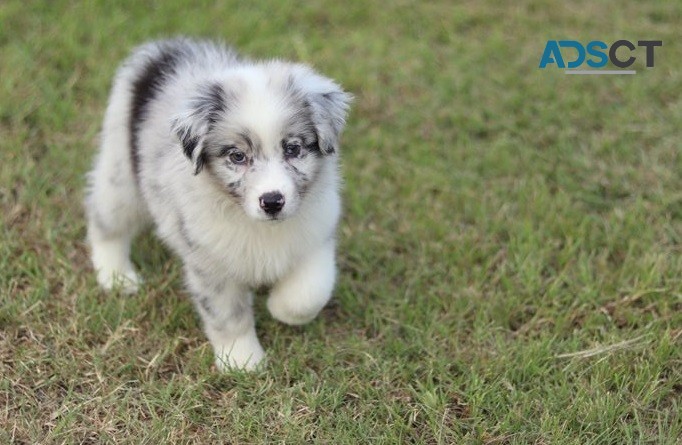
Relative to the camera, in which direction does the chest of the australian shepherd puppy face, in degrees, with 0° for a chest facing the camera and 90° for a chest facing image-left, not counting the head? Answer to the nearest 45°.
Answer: approximately 315°
